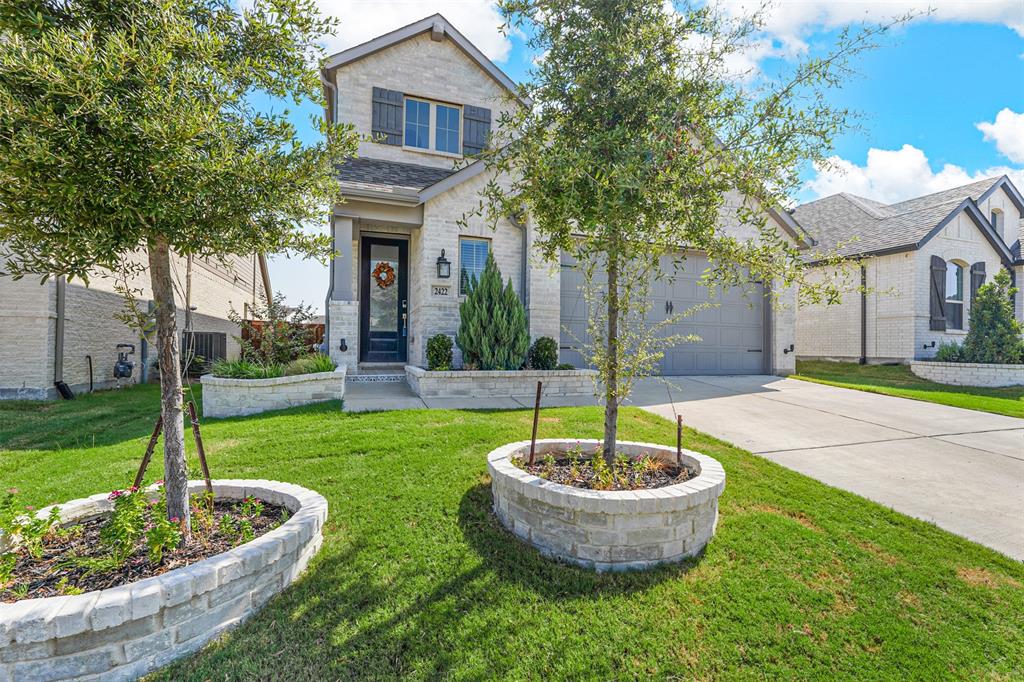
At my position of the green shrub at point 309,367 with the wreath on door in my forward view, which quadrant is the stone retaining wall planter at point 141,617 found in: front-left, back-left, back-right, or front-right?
back-right

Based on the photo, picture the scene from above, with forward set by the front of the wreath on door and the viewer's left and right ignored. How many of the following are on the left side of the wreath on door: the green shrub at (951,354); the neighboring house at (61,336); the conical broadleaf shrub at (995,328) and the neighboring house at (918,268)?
3

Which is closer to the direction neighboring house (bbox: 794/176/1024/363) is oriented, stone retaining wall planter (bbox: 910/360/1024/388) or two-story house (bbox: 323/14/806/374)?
the stone retaining wall planter

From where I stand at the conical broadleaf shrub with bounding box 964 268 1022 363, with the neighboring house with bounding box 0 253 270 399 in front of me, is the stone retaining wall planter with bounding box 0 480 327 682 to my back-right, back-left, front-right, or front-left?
front-left

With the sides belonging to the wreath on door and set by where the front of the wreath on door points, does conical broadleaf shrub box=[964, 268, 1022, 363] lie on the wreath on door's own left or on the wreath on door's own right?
on the wreath on door's own left

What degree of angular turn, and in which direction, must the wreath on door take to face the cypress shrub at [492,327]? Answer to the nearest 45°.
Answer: approximately 45° to its left

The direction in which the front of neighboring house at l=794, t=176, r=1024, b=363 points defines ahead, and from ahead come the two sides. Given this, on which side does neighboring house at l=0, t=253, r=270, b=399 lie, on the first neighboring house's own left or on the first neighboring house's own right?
on the first neighboring house's own right

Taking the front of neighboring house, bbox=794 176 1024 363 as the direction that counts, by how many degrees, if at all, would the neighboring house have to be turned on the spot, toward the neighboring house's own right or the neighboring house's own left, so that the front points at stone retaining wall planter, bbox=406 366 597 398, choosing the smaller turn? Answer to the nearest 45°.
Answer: approximately 90° to the neighboring house's own right

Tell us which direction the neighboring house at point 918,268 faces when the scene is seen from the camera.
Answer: facing the viewer and to the right of the viewer

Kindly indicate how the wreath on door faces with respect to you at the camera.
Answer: facing the viewer

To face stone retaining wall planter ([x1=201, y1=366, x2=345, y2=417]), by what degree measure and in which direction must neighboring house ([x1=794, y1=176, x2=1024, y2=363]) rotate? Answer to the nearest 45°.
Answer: approximately 90° to its right

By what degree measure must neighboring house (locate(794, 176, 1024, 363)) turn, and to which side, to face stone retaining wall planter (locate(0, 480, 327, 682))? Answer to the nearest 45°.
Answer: approximately 45° to its right

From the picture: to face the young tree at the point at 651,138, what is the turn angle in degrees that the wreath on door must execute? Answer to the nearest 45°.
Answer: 0° — it already faces it

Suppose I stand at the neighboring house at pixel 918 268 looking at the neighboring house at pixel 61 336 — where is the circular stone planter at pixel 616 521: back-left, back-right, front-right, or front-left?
front-left

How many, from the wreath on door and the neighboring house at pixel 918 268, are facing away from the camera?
0

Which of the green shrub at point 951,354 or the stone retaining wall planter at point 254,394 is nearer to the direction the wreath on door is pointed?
the stone retaining wall planter

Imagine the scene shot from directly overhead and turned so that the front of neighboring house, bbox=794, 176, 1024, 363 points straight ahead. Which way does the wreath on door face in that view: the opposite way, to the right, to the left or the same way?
the same way
